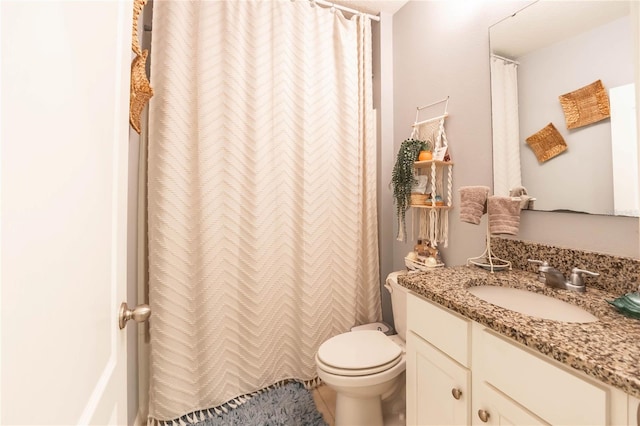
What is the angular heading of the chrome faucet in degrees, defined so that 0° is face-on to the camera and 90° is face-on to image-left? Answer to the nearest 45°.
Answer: approximately 45°

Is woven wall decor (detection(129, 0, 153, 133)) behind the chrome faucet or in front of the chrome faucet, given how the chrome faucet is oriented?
in front

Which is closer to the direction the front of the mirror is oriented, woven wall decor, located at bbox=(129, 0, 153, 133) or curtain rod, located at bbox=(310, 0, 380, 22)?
the woven wall decor

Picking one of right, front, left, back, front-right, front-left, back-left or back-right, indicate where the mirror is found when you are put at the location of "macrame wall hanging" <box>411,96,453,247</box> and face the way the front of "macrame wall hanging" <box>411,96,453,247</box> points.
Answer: left

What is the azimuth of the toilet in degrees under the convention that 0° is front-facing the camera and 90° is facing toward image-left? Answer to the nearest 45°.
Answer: approximately 45°

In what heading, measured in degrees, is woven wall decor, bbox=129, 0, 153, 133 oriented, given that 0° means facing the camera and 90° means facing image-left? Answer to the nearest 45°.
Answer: approximately 315°

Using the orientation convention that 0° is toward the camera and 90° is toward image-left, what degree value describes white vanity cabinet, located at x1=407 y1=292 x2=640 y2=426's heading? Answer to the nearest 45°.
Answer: approximately 45°

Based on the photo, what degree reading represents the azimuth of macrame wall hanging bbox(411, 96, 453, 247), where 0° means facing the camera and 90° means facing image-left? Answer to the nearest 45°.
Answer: approximately 45°

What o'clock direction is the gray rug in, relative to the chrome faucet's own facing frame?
The gray rug is roughly at 1 o'clock from the chrome faucet.
